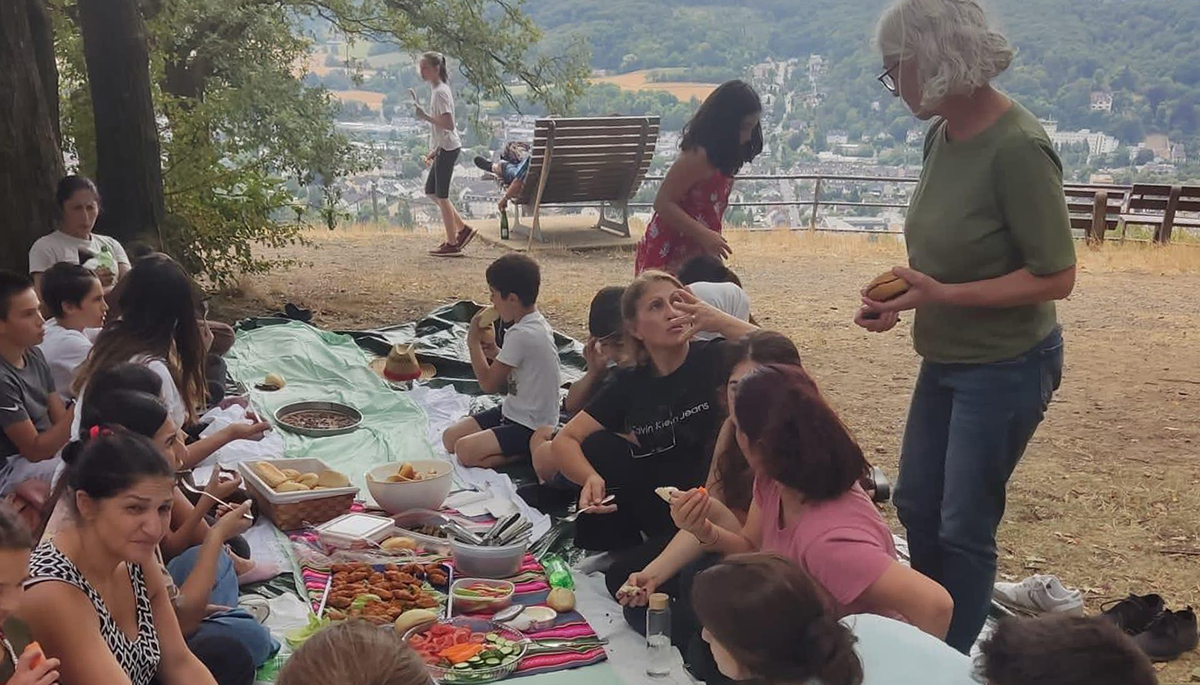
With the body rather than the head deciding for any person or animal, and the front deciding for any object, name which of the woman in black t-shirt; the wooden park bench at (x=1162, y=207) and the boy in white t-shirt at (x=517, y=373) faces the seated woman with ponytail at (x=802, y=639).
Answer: the woman in black t-shirt

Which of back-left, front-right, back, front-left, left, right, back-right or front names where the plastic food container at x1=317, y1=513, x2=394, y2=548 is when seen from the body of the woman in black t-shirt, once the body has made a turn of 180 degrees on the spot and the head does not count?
left

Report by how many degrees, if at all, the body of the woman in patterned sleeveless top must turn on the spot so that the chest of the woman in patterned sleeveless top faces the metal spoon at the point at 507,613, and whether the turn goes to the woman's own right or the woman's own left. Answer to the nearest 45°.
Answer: approximately 90° to the woman's own left

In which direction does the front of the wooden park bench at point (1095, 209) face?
away from the camera

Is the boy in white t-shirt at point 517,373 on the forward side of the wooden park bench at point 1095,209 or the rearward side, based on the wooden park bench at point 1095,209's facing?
on the rearward side

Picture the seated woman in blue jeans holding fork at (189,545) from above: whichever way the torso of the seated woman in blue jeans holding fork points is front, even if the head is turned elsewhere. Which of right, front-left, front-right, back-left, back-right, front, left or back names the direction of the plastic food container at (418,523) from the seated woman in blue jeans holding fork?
front-left

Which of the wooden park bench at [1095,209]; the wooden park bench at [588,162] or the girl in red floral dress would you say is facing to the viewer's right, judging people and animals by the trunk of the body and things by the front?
the girl in red floral dress

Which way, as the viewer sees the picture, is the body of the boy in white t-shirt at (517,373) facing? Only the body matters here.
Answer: to the viewer's left

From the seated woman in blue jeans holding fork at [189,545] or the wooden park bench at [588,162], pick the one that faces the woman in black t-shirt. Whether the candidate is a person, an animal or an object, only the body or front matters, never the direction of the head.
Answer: the seated woman in blue jeans holding fork

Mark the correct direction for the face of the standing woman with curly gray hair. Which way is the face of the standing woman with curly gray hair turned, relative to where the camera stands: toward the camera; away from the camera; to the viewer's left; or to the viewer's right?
to the viewer's left

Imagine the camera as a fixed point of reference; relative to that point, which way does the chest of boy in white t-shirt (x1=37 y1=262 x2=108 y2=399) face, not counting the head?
to the viewer's right

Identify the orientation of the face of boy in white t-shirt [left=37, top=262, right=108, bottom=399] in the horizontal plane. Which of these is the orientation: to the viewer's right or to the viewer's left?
to the viewer's right

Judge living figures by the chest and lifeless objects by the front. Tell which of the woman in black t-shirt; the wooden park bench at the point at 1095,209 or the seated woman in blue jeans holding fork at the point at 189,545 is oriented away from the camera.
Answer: the wooden park bench

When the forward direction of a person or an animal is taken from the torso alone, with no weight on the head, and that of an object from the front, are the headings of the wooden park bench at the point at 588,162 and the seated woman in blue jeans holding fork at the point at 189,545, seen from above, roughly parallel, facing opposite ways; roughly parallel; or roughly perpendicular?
roughly perpendicular

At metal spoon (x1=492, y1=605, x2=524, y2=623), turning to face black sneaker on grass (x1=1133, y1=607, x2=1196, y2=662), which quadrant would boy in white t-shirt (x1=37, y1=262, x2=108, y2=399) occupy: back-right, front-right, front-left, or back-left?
back-left

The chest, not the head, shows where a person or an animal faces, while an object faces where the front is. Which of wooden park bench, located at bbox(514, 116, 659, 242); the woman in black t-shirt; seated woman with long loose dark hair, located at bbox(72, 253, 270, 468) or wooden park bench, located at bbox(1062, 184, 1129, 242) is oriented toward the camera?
the woman in black t-shirt
